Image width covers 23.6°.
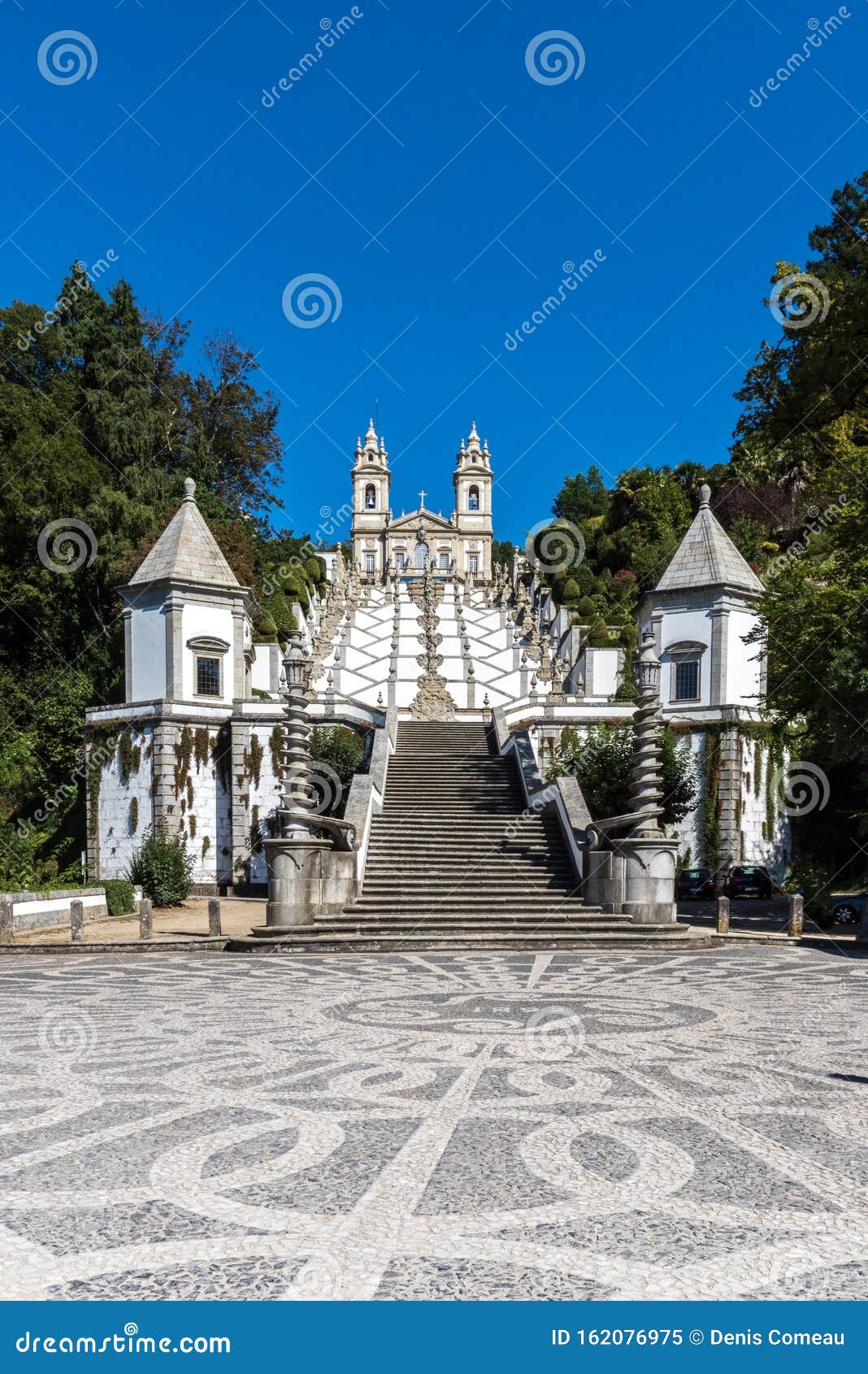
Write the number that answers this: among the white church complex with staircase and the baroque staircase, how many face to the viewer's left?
0

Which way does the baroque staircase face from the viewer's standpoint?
toward the camera

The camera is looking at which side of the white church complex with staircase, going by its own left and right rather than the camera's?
front

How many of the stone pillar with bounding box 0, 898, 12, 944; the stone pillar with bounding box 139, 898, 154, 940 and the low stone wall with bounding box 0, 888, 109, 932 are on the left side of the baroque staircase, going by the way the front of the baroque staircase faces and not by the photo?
0

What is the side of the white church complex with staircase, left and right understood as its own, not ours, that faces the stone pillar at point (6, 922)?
front

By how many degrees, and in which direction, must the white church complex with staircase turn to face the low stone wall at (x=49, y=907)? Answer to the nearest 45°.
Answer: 0° — it already faces it
